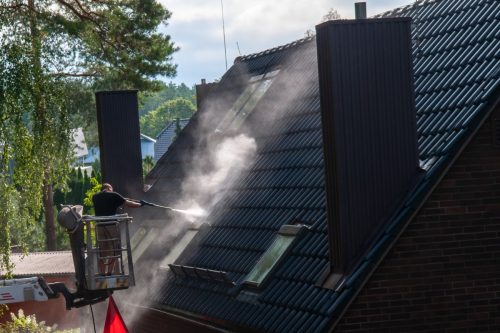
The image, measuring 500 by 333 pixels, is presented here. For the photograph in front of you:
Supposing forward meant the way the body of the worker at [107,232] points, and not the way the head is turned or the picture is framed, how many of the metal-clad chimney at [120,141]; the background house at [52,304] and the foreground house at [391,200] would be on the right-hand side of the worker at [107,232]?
1

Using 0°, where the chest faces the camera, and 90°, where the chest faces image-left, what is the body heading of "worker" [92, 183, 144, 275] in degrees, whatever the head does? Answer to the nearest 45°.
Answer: approximately 225°

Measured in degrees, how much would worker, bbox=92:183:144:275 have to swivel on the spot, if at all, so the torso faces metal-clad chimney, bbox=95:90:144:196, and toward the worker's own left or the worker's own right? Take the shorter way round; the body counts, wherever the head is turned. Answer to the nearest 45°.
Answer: approximately 45° to the worker's own left
